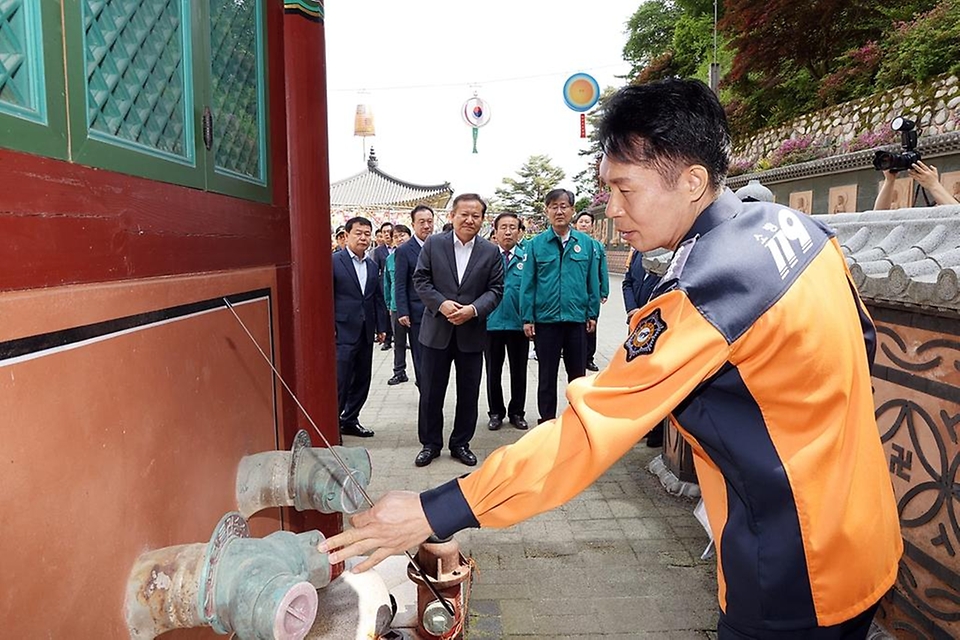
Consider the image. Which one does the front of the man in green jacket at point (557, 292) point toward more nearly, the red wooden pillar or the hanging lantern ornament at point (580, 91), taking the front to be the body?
the red wooden pillar

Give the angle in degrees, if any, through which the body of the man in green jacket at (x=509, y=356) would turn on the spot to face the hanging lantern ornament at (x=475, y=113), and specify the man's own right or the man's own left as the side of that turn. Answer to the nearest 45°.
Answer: approximately 180°

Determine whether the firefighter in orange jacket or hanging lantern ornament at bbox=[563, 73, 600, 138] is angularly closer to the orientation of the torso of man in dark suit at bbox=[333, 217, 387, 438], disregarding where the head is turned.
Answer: the firefighter in orange jacket

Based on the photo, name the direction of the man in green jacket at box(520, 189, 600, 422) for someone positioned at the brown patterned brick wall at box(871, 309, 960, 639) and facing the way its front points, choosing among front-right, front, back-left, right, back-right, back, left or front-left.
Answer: right

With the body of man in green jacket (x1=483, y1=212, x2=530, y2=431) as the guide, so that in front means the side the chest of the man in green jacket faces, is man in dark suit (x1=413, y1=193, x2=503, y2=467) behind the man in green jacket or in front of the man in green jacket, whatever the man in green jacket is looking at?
in front

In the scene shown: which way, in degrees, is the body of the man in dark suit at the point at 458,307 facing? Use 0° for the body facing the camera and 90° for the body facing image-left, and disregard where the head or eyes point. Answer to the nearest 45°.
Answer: approximately 0°

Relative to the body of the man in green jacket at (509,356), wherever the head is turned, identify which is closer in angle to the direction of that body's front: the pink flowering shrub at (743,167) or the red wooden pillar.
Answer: the red wooden pillar

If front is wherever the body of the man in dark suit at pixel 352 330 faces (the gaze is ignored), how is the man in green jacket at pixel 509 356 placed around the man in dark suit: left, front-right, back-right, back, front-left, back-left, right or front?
front-left

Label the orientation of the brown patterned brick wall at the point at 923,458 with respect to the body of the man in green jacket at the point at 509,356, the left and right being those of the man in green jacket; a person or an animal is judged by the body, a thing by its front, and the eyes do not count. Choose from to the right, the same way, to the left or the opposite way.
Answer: to the right

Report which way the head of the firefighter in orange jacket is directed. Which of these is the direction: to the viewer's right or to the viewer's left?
to the viewer's left

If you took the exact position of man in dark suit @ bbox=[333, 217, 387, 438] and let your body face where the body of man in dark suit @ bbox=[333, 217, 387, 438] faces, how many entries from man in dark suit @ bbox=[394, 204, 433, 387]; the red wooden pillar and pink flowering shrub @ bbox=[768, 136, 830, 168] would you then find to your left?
2
